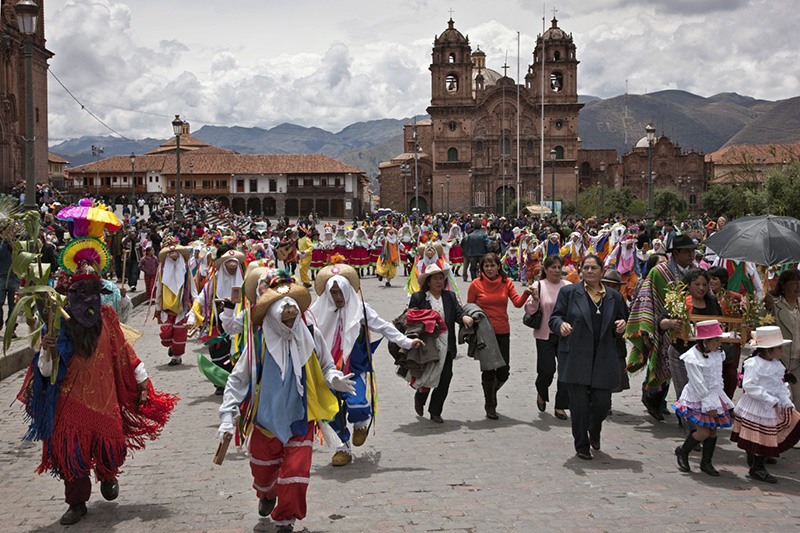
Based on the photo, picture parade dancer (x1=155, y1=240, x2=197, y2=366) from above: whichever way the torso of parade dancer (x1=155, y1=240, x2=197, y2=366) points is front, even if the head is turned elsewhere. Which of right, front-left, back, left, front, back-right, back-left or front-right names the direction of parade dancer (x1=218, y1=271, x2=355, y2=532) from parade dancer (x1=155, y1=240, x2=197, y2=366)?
front

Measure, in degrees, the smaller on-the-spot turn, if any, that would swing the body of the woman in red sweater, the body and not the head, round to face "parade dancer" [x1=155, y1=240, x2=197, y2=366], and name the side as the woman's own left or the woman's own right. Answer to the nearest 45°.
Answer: approximately 135° to the woman's own right

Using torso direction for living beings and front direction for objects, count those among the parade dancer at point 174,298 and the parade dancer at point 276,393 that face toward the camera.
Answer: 2

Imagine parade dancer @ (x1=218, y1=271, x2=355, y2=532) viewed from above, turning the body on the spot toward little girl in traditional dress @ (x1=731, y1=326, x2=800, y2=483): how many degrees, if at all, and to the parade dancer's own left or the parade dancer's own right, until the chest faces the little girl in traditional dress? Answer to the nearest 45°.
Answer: approximately 90° to the parade dancer's own left

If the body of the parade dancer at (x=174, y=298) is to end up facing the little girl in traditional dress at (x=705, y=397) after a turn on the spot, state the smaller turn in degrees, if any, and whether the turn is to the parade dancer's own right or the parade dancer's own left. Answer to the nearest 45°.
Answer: approximately 45° to the parade dancer's own left

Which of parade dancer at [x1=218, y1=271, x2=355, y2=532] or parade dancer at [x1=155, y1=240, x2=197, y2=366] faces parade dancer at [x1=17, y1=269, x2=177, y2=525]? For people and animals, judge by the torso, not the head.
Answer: parade dancer at [x1=155, y1=240, x2=197, y2=366]

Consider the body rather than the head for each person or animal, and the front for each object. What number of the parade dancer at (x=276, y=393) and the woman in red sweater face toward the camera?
2

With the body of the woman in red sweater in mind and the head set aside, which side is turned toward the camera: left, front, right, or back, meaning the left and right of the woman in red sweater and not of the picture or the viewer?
front

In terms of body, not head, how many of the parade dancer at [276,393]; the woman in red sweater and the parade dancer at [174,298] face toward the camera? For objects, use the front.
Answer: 3

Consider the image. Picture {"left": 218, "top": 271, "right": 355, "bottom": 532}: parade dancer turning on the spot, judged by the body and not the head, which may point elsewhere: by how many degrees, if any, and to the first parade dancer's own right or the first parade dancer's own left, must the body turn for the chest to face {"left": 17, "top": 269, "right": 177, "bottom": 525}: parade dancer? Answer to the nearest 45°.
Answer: approximately 90° to the first parade dancer's own right

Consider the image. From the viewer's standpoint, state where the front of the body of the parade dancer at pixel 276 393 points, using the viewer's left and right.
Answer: facing the viewer
